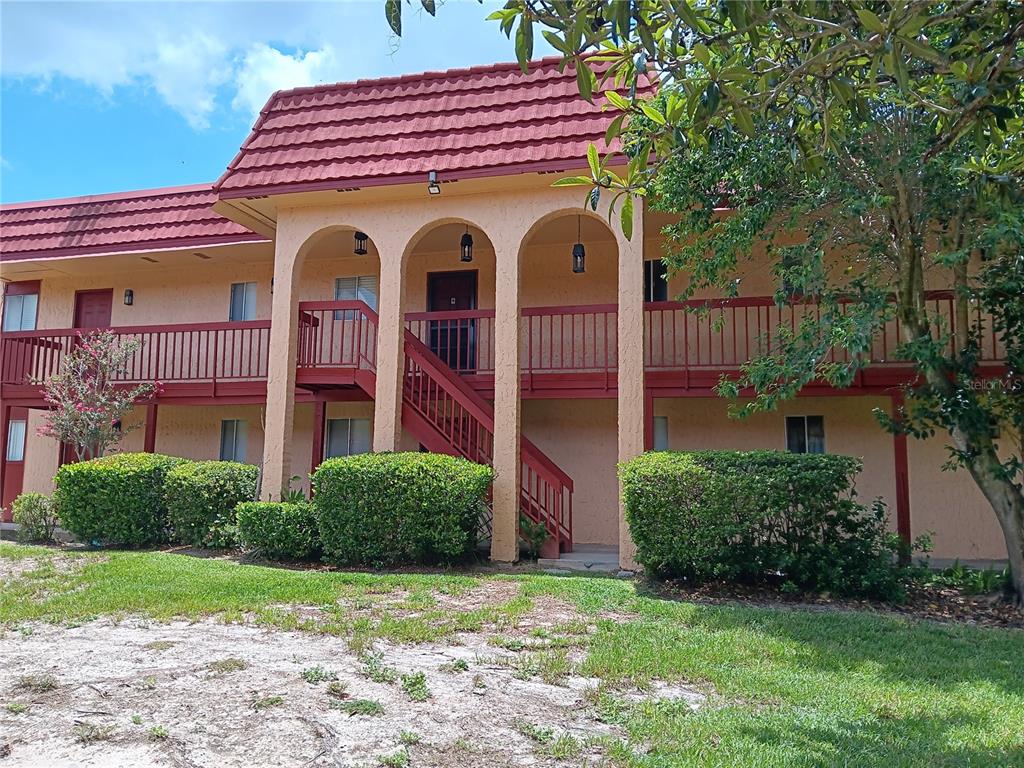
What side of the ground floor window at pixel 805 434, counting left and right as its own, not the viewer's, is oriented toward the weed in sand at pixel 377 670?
front

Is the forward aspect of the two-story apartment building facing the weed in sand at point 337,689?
yes

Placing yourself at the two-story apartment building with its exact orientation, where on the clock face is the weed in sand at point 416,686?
The weed in sand is roughly at 12 o'clock from the two-story apartment building.

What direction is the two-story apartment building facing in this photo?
toward the camera

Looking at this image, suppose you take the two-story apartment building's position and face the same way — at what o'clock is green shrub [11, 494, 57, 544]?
The green shrub is roughly at 3 o'clock from the two-story apartment building.

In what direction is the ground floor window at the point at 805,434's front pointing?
toward the camera

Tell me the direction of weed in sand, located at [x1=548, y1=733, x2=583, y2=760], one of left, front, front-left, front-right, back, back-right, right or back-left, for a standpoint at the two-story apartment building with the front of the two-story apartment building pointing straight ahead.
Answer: front

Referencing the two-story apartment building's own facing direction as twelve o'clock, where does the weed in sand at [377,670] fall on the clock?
The weed in sand is roughly at 12 o'clock from the two-story apartment building.

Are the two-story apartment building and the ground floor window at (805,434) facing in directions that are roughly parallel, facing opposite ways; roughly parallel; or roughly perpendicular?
roughly parallel

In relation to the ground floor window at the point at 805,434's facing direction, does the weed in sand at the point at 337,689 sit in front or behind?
in front

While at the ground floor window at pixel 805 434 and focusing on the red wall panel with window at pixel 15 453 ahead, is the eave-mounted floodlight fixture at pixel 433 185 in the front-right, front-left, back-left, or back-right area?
front-left

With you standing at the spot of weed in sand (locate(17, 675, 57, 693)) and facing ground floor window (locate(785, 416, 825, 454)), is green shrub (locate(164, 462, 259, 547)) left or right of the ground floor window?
left

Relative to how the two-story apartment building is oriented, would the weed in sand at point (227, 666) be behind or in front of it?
in front

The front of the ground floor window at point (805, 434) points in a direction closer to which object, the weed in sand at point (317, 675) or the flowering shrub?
the weed in sand
